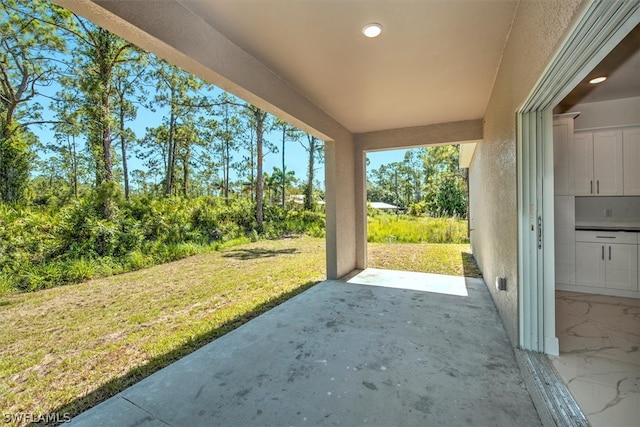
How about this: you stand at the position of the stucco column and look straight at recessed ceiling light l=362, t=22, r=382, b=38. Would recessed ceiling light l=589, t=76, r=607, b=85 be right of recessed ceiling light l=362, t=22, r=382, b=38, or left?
left

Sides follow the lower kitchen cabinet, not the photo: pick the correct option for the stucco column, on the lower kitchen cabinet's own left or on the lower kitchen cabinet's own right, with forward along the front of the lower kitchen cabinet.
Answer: on the lower kitchen cabinet's own right

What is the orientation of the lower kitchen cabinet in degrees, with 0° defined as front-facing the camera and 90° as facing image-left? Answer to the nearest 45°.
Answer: approximately 0°

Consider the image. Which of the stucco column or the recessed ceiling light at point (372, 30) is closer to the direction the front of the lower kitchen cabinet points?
the recessed ceiling light

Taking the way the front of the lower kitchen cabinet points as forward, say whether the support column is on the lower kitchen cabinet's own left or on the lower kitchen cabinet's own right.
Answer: on the lower kitchen cabinet's own right
